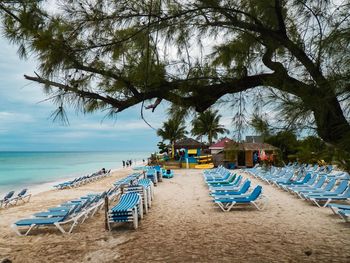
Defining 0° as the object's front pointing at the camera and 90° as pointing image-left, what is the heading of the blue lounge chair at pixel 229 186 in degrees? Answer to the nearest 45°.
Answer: approximately 90°

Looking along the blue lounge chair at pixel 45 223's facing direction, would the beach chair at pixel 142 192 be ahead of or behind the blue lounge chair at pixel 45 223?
behind

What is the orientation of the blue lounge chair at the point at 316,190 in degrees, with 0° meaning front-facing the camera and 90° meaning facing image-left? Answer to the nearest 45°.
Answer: approximately 90°

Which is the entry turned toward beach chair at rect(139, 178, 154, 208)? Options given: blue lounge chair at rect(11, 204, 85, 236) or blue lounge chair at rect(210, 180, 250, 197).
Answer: blue lounge chair at rect(210, 180, 250, 197)

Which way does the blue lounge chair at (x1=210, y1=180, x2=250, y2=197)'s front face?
to the viewer's left

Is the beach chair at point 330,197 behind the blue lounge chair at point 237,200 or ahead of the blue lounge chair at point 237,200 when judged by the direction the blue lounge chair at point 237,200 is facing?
behind

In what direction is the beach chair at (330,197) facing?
to the viewer's left
